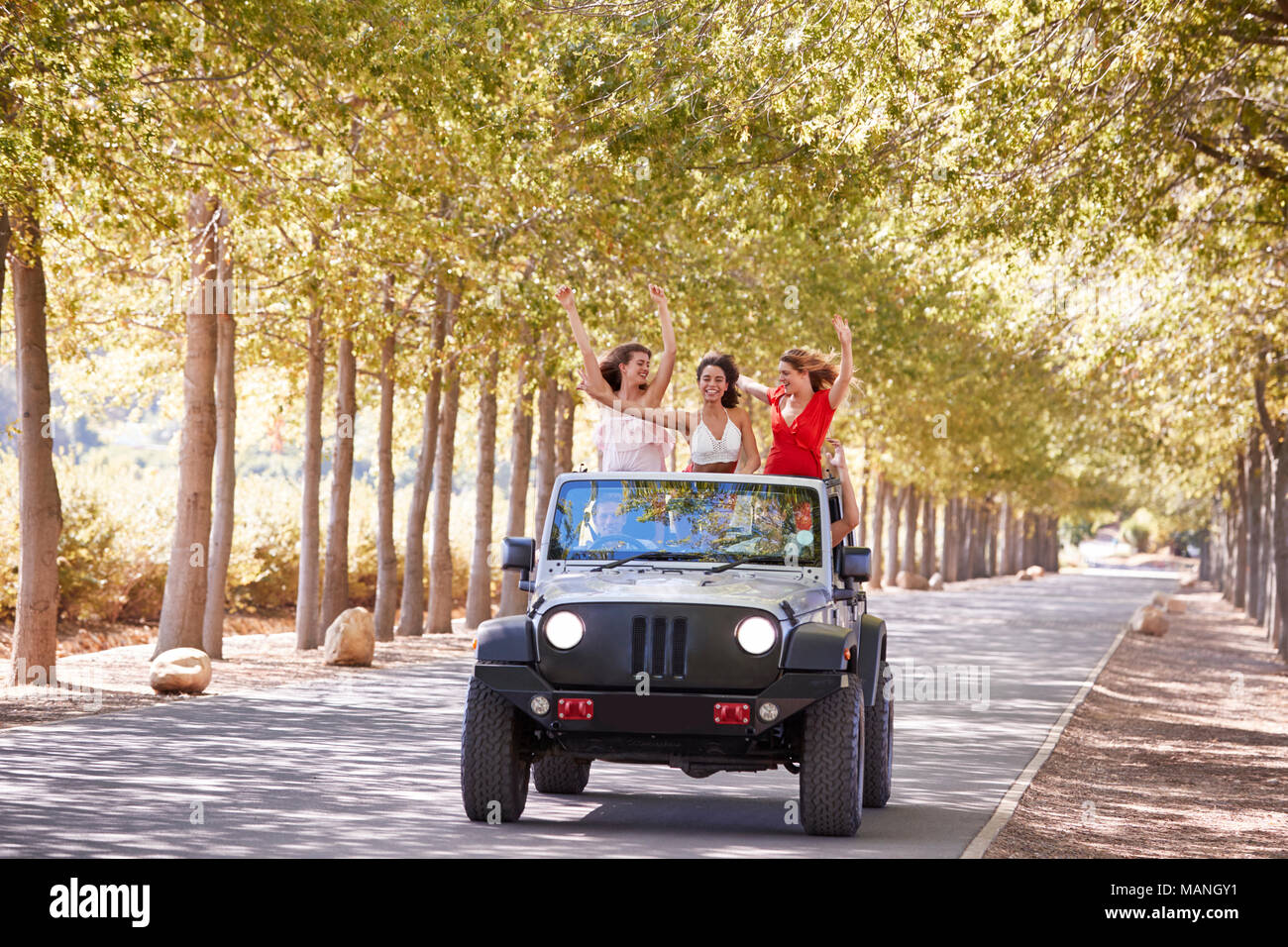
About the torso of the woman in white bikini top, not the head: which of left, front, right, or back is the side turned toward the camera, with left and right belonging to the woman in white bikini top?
front

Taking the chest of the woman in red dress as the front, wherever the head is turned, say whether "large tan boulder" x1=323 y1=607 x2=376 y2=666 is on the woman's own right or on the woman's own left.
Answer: on the woman's own right

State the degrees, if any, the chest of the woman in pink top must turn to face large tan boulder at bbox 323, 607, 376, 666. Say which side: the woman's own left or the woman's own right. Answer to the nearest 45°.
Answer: approximately 180°

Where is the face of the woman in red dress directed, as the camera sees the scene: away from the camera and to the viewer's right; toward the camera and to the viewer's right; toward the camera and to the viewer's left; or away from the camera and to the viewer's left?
toward the camera and to the viewer's left

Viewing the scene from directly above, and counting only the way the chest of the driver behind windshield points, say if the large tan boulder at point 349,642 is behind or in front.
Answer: behind

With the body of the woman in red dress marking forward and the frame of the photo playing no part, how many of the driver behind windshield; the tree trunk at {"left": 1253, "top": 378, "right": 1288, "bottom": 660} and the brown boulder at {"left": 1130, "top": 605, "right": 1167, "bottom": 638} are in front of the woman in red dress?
1

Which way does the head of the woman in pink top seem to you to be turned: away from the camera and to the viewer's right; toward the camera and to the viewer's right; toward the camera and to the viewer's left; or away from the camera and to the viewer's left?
toward the camera and to the viewer's right

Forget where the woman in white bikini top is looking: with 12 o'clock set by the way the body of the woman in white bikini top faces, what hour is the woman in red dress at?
The woman in red dress is roughly at 9 o'clock from the woman in white bikini top.

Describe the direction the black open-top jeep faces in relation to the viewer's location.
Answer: facing the viewer

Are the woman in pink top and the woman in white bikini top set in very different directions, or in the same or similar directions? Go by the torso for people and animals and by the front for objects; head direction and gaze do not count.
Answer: same or similar directions

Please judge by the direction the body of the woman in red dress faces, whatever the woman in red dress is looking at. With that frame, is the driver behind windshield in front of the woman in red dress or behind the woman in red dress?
in front

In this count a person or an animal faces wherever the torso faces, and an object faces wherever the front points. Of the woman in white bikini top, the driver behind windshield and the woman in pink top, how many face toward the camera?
3

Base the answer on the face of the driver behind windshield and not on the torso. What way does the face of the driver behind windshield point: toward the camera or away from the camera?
toward the camera

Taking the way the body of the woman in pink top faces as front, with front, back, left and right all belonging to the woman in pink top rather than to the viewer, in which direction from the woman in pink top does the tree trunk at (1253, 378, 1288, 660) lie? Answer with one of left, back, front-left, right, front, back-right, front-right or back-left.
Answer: back-left
